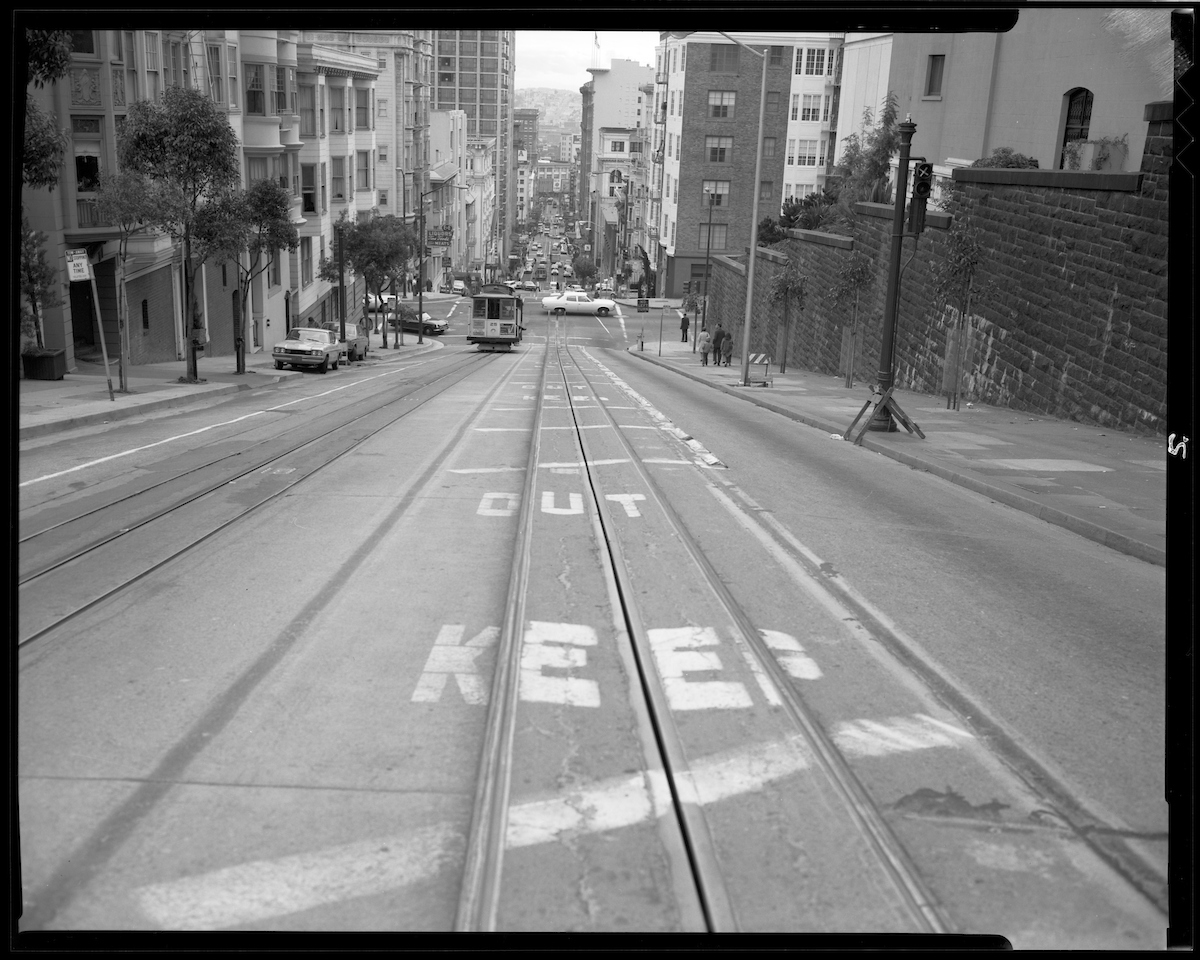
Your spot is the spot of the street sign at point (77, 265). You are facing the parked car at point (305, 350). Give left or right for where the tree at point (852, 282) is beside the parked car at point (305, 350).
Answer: right

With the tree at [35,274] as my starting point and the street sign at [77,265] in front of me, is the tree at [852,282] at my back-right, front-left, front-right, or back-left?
front-left

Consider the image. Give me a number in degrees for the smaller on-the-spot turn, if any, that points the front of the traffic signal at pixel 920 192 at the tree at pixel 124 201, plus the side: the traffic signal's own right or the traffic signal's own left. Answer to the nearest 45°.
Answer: approximately 90° to the traffic signal's own right

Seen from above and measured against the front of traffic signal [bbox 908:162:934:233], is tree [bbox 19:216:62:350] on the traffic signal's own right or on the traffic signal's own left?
on the traffic signal's own right

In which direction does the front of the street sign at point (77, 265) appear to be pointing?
toward the camera

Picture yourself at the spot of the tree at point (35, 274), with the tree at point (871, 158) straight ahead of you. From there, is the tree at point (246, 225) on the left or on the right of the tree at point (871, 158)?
left

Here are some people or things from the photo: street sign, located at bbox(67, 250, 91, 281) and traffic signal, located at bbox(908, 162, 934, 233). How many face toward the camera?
2

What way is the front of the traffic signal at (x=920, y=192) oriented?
toward the camera

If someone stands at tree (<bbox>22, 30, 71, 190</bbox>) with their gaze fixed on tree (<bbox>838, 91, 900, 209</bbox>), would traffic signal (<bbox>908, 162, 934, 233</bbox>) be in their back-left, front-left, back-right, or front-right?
front-right

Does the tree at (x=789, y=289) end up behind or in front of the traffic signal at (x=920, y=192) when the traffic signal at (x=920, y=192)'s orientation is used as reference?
behind

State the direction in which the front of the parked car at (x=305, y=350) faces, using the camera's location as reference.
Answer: facing the viewer and to the left of the viewer

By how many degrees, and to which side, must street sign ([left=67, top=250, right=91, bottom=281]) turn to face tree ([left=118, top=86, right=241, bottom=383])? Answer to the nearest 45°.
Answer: approximately 180°

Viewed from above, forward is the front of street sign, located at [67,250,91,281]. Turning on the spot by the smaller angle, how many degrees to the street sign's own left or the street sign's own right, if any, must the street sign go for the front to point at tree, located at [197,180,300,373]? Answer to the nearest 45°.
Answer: approximately 135° to the street sign's own left
